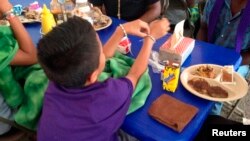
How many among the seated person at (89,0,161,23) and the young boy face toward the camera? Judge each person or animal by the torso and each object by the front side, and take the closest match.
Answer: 1

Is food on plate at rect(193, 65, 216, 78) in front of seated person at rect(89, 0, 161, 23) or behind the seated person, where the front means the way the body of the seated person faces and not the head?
in front

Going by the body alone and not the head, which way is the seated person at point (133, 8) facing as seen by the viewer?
toward the camera

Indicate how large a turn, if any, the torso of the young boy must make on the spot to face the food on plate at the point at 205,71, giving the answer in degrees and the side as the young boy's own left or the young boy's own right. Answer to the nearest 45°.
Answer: approximately 45° to the young boy's own right

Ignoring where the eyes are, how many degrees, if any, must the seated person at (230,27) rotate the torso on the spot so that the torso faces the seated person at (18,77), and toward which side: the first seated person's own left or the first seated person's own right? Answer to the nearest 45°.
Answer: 0° — they already face them

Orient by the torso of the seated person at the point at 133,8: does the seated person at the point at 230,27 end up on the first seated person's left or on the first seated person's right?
on the first seated person's left

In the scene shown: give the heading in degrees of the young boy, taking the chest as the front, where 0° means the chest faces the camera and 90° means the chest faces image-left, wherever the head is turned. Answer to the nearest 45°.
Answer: approximately 225°

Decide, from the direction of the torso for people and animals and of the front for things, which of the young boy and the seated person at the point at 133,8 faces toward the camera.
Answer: the seated person

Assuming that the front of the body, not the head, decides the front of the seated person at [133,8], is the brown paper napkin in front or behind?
in front

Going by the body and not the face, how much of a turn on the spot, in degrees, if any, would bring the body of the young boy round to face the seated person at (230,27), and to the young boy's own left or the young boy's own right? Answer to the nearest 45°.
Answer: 0° — they already face them

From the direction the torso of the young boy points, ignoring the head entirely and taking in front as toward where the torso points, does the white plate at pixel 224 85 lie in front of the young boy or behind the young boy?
in front

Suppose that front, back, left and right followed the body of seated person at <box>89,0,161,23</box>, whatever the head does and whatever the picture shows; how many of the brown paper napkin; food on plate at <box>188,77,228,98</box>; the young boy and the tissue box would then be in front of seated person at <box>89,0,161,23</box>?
4
